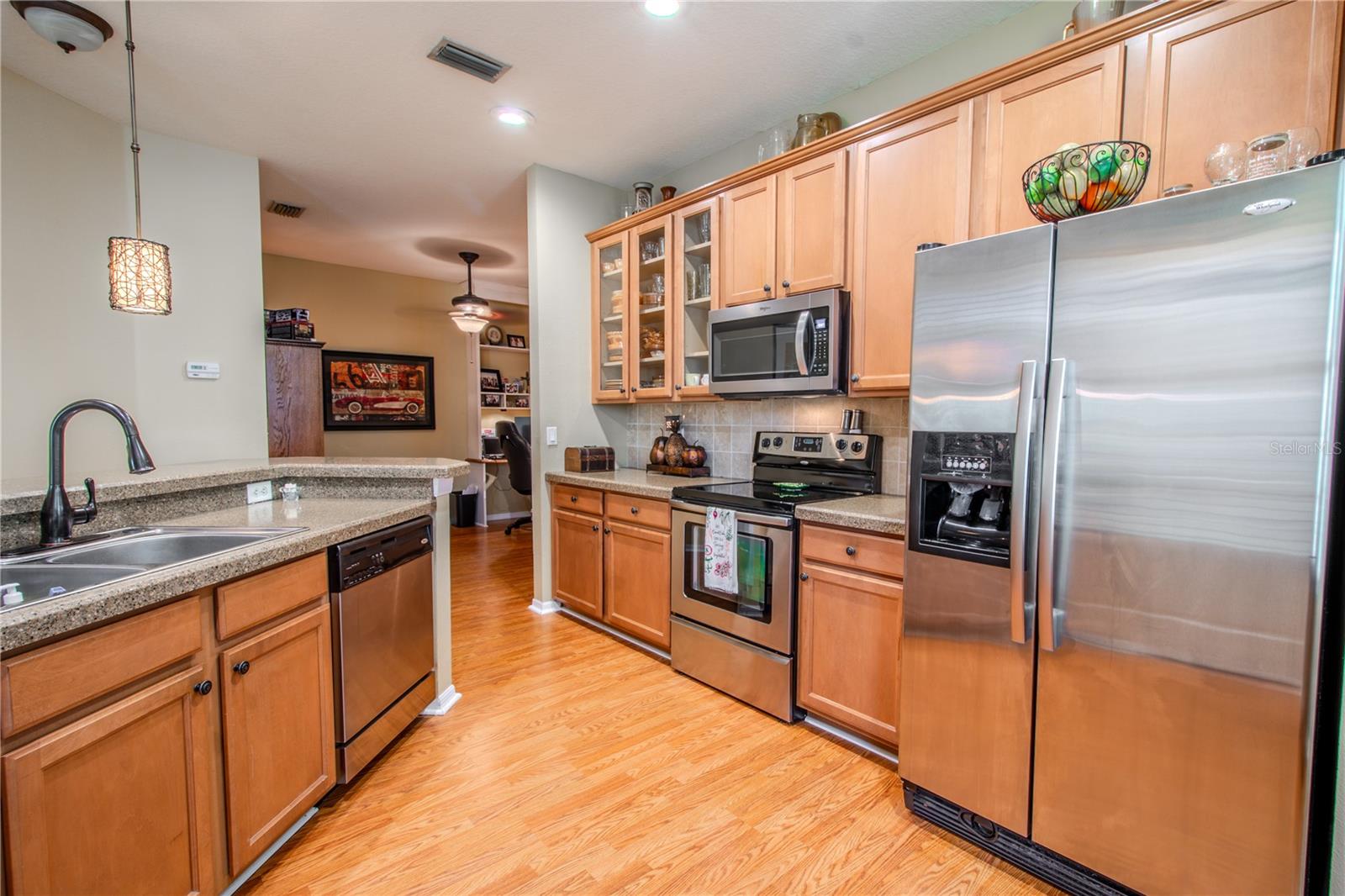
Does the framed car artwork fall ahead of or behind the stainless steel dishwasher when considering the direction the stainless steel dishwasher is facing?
behind

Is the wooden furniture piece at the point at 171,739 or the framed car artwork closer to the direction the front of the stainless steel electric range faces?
the wooden furniture piece

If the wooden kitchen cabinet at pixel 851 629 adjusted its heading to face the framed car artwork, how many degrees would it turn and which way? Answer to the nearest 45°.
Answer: approximately 90° to its right

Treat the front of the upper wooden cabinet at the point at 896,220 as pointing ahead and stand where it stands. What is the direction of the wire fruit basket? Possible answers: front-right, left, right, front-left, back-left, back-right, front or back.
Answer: left

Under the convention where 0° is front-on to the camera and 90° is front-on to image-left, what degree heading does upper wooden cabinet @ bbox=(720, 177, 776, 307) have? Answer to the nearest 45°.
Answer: approximately 45°

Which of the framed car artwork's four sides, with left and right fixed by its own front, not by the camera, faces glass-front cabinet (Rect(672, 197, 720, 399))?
front

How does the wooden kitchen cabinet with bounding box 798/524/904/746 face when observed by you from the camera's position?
facing the viewer and to the left of the viewer

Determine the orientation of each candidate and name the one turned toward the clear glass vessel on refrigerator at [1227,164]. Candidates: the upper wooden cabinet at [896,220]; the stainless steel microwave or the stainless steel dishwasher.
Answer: the stainless steel dishwasher

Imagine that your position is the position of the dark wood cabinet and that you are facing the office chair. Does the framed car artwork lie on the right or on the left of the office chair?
left

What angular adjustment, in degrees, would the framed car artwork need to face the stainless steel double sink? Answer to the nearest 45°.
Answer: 0° — it already faces it

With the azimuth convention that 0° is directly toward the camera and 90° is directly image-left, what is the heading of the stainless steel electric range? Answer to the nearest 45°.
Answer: approximately 45°
